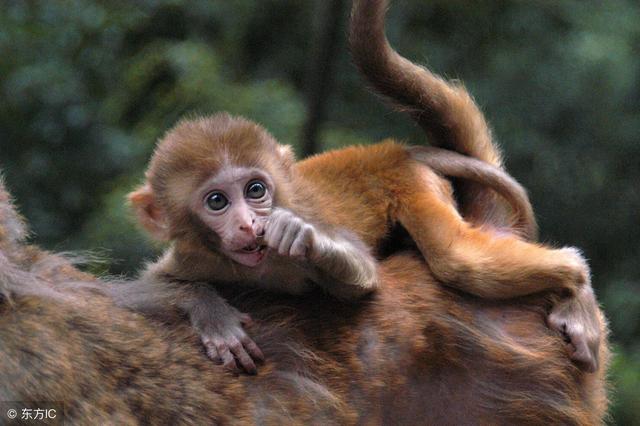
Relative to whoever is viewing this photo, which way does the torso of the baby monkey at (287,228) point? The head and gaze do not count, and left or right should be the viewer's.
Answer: facing the viewer and to the left of the viewer
